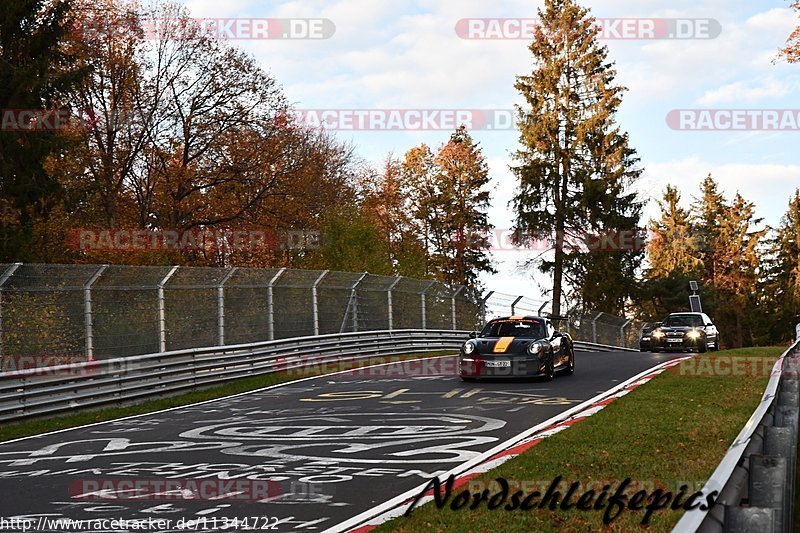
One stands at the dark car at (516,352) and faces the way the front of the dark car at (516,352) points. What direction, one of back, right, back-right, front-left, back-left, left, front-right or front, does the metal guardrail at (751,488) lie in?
front-left

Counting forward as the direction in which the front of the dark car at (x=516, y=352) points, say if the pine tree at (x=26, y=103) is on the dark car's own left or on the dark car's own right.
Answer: on the dark car's own right

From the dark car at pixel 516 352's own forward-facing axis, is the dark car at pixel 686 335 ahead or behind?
behind

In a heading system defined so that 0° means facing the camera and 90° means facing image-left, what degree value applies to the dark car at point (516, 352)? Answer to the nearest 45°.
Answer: approximately 45°

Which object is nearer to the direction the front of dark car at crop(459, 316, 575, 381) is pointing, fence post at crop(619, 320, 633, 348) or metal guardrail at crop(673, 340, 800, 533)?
the metal guardrail

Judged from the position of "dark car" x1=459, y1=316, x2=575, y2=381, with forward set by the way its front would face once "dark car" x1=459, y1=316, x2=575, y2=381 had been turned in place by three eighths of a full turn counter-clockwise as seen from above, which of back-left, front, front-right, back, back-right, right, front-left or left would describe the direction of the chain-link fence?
back

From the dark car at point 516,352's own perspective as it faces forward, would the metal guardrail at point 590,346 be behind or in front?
behind

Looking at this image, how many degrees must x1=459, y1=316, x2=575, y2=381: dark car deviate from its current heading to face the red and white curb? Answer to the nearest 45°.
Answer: approximately 45° to its left
